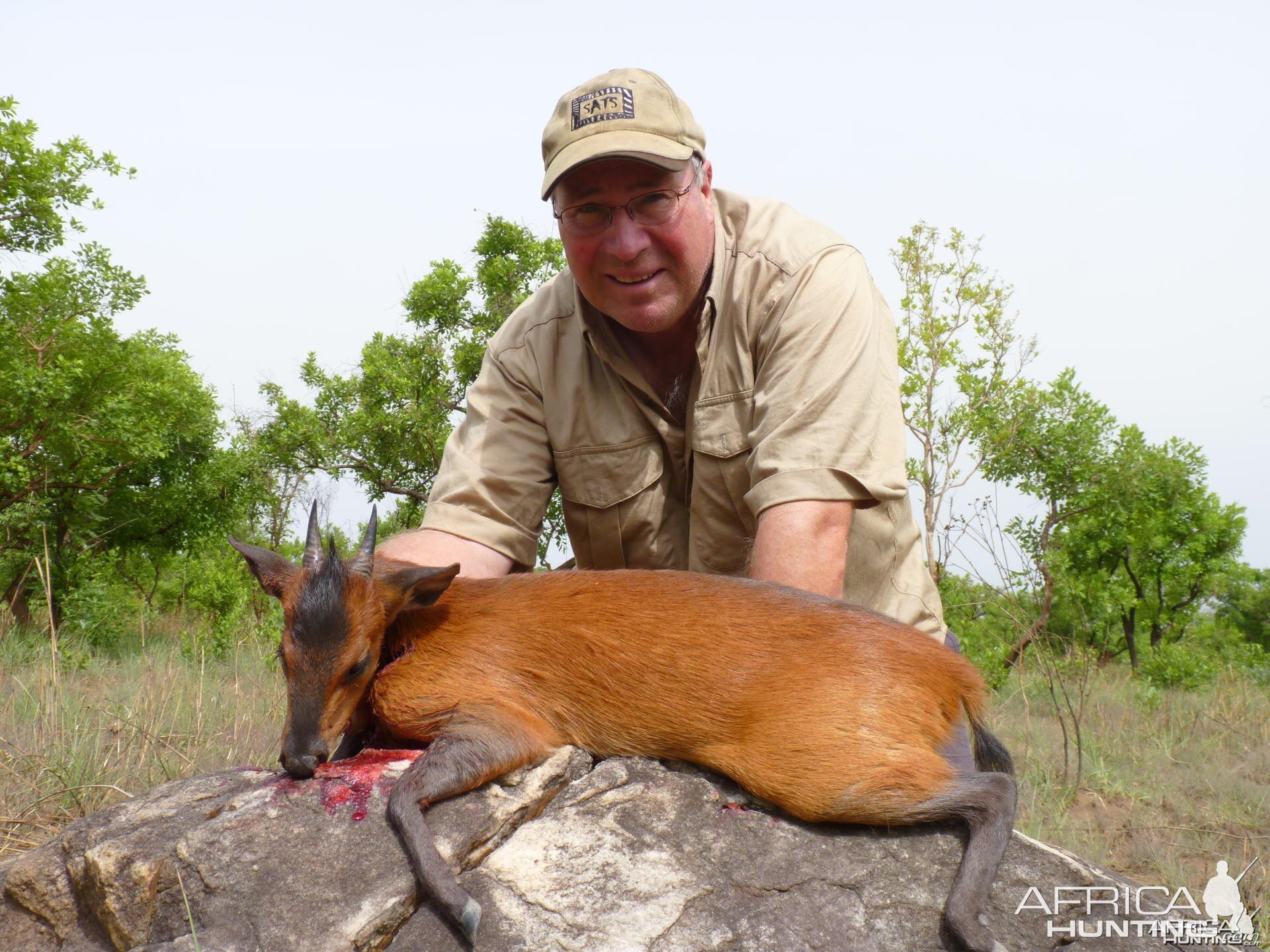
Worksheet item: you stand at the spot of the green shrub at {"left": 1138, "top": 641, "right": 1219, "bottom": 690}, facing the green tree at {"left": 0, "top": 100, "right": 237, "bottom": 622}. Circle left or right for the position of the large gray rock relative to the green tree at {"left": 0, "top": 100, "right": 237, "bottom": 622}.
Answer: left

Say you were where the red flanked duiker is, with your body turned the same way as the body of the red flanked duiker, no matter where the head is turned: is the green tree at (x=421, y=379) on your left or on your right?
on your right

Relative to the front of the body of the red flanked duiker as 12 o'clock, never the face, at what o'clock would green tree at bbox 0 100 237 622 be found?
The green tree is roughly at 2 o'clock from the red flanked duiker.

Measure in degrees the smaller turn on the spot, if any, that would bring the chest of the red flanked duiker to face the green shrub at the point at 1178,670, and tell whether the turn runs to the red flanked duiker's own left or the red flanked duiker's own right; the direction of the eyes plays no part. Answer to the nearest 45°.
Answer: approximately 135° to the red flanked duiker's own right

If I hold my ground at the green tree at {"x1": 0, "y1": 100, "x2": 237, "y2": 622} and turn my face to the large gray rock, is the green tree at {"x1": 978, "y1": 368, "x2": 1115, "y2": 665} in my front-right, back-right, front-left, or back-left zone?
front-left

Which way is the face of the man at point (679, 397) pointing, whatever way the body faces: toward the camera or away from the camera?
toward the camera

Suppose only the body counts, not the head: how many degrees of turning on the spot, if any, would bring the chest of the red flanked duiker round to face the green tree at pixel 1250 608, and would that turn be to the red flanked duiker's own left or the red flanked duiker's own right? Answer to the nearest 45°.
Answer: approximately 135° to the red flanked duiker's own right

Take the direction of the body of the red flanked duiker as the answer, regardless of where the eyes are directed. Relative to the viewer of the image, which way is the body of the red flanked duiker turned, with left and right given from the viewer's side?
facing to the left of the viewer

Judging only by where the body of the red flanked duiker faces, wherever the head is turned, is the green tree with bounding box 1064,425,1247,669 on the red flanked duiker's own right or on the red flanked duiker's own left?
on the red flanked duiker's own right

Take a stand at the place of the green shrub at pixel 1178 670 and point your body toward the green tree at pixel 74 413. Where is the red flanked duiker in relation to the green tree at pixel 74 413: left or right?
left

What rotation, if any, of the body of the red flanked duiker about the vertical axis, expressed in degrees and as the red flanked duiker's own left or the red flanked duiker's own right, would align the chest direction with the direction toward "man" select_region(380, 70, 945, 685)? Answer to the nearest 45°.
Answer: approximately 90° to the red flanked duiker's own right
